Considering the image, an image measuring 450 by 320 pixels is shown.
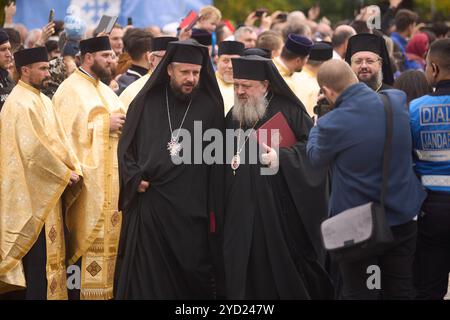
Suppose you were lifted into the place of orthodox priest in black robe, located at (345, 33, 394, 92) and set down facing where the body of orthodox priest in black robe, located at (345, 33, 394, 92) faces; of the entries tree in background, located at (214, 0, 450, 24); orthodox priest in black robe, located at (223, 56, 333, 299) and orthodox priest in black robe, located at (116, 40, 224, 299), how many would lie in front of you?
2

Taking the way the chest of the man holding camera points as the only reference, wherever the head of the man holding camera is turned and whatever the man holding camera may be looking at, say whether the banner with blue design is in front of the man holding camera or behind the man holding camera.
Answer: in front

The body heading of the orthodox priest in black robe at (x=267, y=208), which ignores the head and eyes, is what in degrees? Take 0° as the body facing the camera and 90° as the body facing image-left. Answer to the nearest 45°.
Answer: approximately 45°

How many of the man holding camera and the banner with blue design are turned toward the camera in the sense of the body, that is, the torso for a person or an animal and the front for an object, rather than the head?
1

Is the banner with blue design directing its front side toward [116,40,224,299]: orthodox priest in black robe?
yes

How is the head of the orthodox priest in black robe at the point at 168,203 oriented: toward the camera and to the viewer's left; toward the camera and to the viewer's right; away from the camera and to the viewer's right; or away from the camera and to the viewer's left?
toward the camera and to the viewer's right

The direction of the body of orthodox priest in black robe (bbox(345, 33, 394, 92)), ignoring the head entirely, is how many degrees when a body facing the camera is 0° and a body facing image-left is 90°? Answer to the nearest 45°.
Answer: approximately 45°

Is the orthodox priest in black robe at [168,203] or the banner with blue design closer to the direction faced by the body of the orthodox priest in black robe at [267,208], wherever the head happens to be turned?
the orthodox priest in black robe

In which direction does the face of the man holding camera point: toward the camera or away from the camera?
away from the camera

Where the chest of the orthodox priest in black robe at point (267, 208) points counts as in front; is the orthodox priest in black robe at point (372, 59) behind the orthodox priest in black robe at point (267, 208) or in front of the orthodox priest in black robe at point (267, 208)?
behind

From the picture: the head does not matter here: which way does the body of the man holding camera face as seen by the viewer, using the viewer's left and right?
facing away from the viewer and to the left of the viewer
